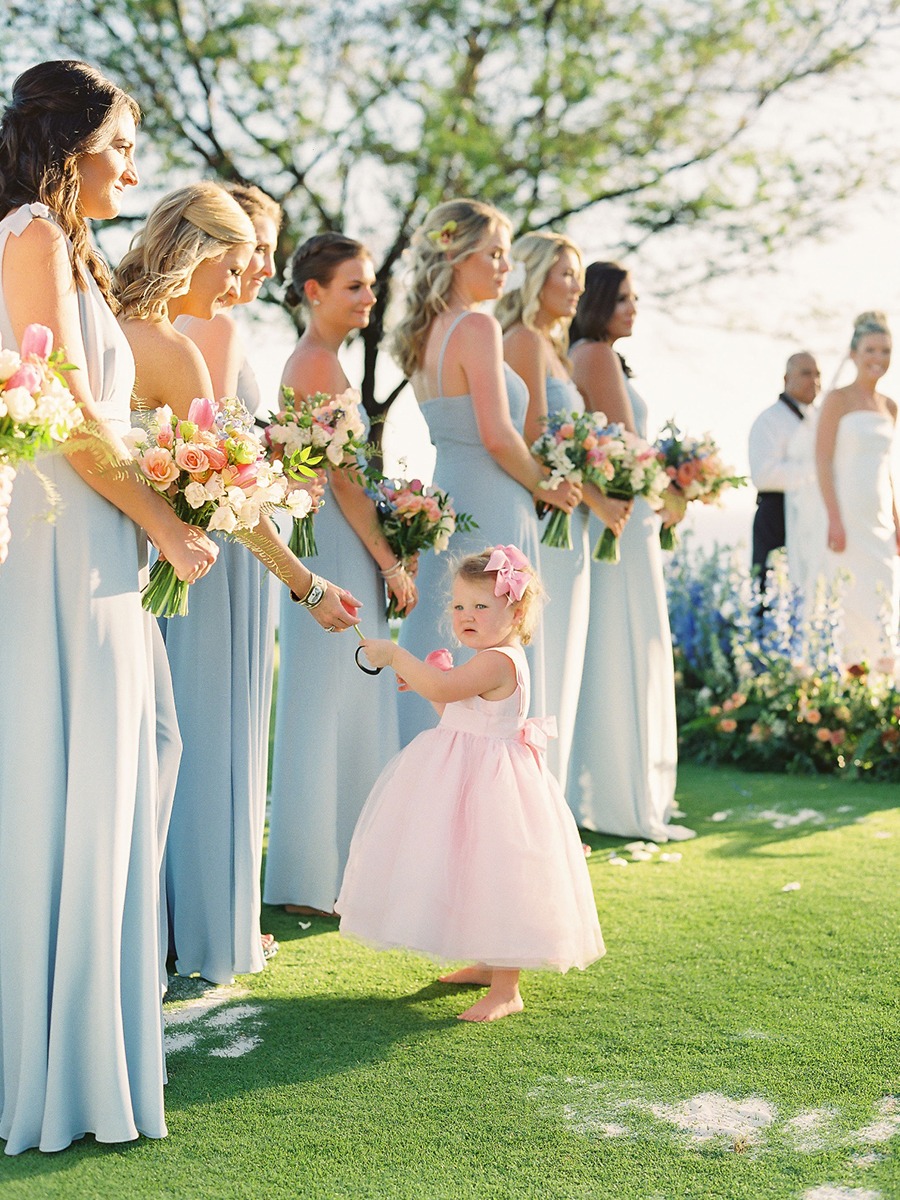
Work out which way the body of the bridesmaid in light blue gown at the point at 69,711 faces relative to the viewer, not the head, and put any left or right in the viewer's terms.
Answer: facing to the right of the viewer

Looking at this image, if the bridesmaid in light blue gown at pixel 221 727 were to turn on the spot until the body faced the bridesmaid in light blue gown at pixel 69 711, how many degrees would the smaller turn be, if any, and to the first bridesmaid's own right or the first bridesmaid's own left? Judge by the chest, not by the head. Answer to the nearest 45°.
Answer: approximately 90° to the first bridesmaid's own right

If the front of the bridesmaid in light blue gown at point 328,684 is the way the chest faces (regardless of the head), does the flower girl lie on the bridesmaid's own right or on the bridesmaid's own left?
on the bridesmaid's own right

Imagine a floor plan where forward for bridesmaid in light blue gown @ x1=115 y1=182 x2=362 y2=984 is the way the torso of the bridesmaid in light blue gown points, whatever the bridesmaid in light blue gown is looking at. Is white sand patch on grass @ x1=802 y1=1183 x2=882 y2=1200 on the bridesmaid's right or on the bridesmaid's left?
on the bridesmaid's right

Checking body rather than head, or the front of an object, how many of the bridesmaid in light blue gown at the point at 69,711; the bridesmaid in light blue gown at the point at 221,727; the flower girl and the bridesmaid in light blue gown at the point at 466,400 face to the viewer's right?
3

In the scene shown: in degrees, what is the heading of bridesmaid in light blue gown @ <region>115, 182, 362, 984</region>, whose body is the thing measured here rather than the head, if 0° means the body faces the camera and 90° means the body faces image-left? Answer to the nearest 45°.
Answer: approximately 270°

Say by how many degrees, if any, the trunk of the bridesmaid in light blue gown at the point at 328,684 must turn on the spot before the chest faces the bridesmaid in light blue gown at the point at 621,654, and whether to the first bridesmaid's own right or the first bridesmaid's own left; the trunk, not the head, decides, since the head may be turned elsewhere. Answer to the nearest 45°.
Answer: approximately 45° to the first bridesmaid's own left

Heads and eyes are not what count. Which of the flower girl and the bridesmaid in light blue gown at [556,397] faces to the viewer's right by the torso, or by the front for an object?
the bridesmaid in light blue gown

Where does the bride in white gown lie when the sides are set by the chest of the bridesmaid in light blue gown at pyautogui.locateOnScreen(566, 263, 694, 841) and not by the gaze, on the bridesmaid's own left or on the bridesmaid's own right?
on the bridesmaid's own left

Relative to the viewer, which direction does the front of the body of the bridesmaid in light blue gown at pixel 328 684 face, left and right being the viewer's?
facing to the right of the viewer

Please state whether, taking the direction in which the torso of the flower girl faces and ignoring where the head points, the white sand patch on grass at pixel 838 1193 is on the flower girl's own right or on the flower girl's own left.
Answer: on the flower girl's own left

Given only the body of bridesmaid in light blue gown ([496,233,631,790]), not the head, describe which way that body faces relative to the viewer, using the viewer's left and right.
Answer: facing to the right of the viewer

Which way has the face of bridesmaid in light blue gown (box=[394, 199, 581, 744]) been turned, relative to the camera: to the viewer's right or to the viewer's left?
to the viewer's right
